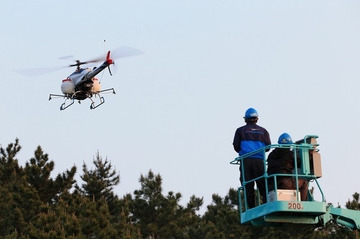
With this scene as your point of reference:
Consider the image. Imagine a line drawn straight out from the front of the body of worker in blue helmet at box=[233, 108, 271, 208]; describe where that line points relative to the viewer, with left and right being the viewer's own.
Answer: facing away from the viewer

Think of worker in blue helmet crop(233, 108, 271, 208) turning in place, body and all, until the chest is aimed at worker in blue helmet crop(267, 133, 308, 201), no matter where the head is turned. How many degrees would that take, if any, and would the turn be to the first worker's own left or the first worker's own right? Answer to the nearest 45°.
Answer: approximately 90° to the first worker's own right
